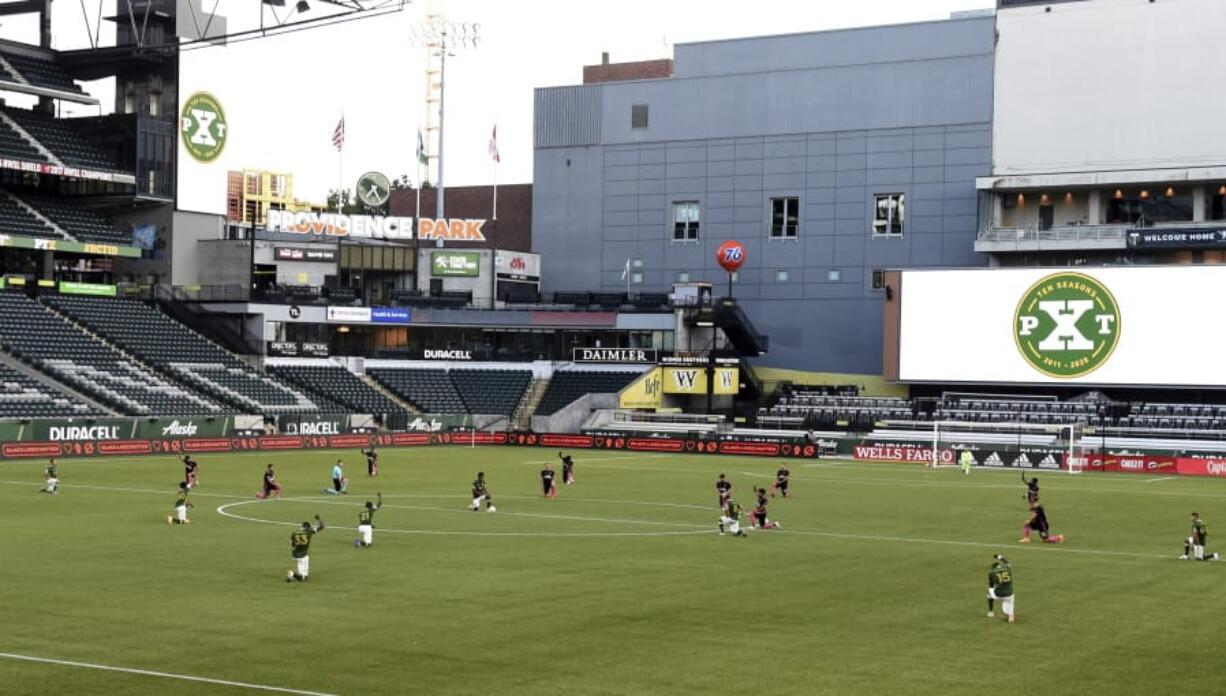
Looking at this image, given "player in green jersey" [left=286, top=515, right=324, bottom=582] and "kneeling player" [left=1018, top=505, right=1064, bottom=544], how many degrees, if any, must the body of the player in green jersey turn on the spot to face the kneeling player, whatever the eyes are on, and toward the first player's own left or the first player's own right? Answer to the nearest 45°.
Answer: approximately 45° to the first player's own right

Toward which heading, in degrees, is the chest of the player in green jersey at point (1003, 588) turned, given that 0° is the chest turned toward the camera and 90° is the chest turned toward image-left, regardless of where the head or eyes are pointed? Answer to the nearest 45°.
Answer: approximately 180°

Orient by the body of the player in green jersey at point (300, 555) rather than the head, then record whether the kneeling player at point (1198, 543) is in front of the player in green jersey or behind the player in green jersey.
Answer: in front

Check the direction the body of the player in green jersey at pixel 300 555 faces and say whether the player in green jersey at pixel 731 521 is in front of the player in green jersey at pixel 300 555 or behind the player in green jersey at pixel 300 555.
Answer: in front

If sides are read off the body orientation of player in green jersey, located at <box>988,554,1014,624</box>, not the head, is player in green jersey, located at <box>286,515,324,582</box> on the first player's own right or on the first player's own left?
on the first player's own left

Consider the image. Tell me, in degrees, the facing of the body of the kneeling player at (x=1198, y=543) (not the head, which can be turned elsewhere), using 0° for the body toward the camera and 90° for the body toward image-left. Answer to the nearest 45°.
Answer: approximately 90°

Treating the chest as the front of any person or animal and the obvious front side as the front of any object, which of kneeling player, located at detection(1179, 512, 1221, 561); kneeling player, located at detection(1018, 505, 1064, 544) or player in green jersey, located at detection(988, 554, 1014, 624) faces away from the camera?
the player in green jersey
